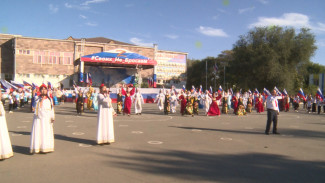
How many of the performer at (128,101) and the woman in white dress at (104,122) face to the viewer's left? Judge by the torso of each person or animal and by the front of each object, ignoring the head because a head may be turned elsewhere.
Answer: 0

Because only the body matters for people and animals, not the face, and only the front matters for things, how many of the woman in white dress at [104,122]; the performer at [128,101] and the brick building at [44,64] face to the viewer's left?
0

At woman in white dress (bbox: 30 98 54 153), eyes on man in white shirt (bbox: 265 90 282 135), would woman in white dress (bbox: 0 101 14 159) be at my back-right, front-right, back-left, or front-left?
back-right

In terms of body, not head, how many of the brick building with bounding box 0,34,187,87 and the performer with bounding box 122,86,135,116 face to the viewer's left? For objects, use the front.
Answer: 0

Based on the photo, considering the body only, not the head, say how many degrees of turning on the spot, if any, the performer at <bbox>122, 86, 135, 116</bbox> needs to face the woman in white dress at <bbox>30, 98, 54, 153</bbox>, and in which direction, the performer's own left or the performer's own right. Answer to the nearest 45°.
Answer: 0° — they already face them

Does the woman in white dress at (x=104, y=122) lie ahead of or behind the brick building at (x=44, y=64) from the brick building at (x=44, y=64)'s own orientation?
ahead

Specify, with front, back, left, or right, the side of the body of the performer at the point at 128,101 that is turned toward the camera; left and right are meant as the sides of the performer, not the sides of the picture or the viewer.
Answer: front

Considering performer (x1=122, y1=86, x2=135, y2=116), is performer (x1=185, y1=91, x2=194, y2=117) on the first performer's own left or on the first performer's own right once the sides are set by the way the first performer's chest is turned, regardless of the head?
on the first performer's own left

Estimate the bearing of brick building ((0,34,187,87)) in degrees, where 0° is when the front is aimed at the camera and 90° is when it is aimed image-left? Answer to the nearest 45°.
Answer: approximately 315°

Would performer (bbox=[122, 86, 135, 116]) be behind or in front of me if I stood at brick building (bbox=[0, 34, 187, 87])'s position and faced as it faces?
in front

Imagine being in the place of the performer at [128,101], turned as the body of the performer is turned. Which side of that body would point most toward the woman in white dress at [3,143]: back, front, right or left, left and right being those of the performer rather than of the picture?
front
